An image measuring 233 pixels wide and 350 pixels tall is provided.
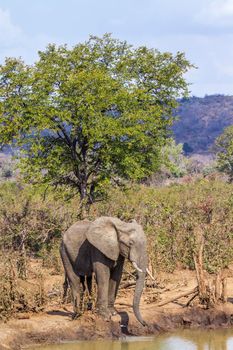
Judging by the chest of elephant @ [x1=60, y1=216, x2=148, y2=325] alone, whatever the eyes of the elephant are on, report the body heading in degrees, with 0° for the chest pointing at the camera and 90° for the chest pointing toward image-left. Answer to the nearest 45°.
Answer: approximately 315°

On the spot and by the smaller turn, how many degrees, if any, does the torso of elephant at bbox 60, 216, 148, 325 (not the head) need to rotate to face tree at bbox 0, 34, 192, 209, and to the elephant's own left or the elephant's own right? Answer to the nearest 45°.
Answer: approximately 135° to the elephant's own left

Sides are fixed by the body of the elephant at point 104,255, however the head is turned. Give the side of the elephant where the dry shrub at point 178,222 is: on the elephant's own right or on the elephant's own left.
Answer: on the elephant's own left
